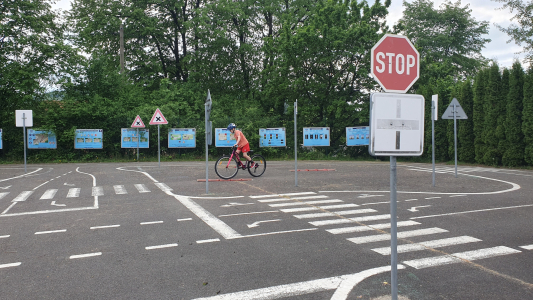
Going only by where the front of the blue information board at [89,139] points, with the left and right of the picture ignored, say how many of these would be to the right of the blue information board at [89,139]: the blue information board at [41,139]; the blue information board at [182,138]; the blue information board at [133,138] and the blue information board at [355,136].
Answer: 1

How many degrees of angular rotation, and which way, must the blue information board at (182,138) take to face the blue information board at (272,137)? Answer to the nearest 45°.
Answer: approximately 90° to its left

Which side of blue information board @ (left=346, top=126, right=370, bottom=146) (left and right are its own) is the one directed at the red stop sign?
front

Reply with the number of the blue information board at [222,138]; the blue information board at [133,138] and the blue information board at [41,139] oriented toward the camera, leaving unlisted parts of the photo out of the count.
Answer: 3

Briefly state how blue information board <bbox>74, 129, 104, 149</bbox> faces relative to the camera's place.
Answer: facing the viewer

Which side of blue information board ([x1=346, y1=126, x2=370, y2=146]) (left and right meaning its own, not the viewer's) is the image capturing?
front

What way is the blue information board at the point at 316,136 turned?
toward the camera

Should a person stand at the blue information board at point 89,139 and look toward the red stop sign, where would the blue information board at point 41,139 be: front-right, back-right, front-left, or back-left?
back-right

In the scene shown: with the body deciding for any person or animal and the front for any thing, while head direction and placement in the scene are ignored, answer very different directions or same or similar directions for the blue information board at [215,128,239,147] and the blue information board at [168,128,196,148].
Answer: same or similar directions

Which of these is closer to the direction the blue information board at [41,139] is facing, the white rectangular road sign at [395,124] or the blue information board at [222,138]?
the white rectangular road sign

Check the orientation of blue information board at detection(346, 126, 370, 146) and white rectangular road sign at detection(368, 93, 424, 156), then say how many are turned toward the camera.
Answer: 2

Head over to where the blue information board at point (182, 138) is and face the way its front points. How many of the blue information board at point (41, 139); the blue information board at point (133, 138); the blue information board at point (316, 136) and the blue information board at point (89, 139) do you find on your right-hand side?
3

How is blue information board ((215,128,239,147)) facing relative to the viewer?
toward the camera

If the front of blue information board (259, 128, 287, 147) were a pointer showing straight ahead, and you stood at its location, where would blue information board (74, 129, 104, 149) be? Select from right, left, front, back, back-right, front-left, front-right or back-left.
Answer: right

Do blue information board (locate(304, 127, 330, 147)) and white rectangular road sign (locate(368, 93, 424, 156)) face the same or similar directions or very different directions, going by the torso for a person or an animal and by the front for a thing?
same or similar directions

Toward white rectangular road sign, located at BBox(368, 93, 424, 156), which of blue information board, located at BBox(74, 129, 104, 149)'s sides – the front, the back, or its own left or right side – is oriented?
front

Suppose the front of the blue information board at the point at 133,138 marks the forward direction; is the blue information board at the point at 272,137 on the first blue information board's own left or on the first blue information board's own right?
on the first blue information board's own left
